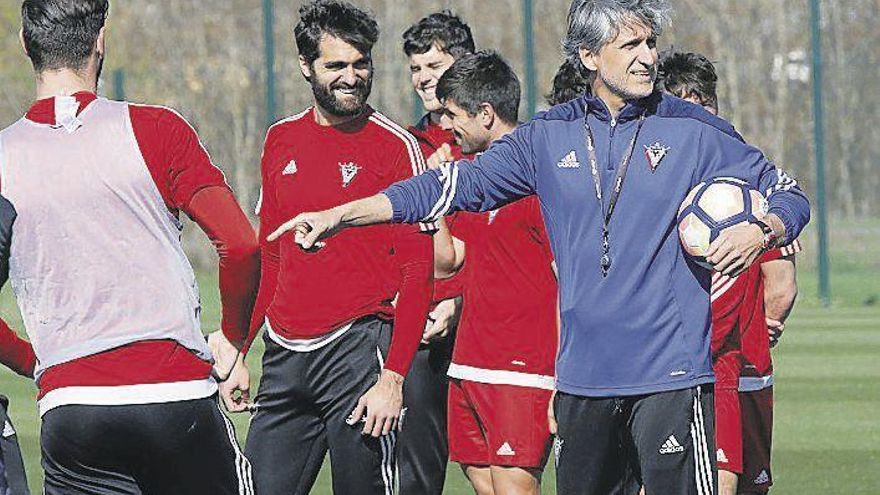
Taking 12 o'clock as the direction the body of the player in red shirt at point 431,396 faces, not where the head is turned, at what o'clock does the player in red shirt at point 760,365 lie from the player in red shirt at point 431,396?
the player in red shirt at point 760,365 is roughly at 8 o'clock from the player in red shirt at point 431,396.

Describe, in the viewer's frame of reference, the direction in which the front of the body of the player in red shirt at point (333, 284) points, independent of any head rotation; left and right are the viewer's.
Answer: facing the viewer and to the left of the viewer

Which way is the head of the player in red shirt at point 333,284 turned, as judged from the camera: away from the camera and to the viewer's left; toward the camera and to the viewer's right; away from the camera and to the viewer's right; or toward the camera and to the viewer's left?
toward the camera and to the viewer's right

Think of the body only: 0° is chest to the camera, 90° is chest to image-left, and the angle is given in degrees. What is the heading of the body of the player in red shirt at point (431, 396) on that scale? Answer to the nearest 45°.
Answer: approximately 45°

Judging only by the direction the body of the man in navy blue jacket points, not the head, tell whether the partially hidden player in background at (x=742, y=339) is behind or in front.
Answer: behind

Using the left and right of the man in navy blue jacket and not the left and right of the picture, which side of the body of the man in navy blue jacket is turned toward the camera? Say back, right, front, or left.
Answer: front

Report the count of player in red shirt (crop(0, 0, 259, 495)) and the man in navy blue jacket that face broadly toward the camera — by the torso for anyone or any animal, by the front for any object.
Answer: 1

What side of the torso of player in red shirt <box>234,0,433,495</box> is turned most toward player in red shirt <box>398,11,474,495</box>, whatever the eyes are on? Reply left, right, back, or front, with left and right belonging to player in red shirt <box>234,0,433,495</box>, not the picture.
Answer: back

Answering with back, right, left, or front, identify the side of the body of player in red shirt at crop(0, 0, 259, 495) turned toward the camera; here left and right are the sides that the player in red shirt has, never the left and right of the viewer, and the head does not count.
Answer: back

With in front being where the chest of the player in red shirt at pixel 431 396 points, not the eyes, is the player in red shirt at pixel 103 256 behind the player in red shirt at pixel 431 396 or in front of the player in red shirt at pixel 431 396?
in front

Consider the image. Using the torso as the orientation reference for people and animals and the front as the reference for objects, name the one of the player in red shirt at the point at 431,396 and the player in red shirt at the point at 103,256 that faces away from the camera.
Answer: the player in red shirt at the point at 103,256
